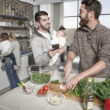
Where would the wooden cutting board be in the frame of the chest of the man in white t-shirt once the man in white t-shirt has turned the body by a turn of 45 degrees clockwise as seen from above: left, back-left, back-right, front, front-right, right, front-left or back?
front

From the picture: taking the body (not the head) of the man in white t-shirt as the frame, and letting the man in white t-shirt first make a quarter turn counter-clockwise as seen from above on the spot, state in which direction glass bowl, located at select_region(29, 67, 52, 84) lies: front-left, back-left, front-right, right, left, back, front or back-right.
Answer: back-right

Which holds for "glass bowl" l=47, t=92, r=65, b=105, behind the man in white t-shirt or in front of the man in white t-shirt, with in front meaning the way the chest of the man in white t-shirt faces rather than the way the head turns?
in front

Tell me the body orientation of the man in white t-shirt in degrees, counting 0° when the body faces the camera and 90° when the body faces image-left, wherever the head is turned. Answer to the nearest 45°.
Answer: approximately 315°

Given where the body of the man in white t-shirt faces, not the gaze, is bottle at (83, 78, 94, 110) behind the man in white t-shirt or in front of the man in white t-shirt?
in front

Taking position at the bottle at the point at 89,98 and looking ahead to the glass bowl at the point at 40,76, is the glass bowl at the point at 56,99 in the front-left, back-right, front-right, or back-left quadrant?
front-left
